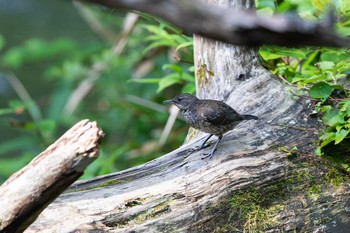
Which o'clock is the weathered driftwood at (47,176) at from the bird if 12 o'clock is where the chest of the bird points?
The weathered driftwood is roughly at 10 o'clock from the bird.

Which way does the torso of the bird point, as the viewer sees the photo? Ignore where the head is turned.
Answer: to the viewer's left
